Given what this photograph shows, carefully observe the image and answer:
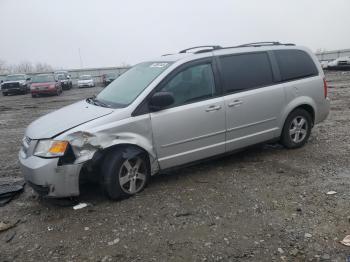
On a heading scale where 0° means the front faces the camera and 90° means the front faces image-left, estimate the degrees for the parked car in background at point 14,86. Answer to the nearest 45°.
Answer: approximately 45°

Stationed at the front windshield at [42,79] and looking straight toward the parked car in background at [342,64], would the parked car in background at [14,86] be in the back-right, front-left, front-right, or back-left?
back-left

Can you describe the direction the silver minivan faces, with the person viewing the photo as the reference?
facing the viewer and to the left of the viewer

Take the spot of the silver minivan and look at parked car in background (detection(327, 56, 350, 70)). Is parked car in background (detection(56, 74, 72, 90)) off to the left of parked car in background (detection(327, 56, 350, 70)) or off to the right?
left

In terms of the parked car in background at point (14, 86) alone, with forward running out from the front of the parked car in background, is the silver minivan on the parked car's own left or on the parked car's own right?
on the parked car's own left

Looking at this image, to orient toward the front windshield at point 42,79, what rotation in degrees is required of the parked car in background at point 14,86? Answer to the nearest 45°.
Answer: approximately 90° to its left

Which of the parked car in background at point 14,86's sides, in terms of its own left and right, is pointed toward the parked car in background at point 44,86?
left

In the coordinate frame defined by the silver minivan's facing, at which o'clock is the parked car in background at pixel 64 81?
The parked car in background is roughly at 4 o'clock from the silver minivan.

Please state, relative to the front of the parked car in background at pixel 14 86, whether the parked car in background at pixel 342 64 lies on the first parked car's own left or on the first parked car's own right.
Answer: on the first parked car's own left

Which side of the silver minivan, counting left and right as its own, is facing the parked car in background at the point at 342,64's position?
back
